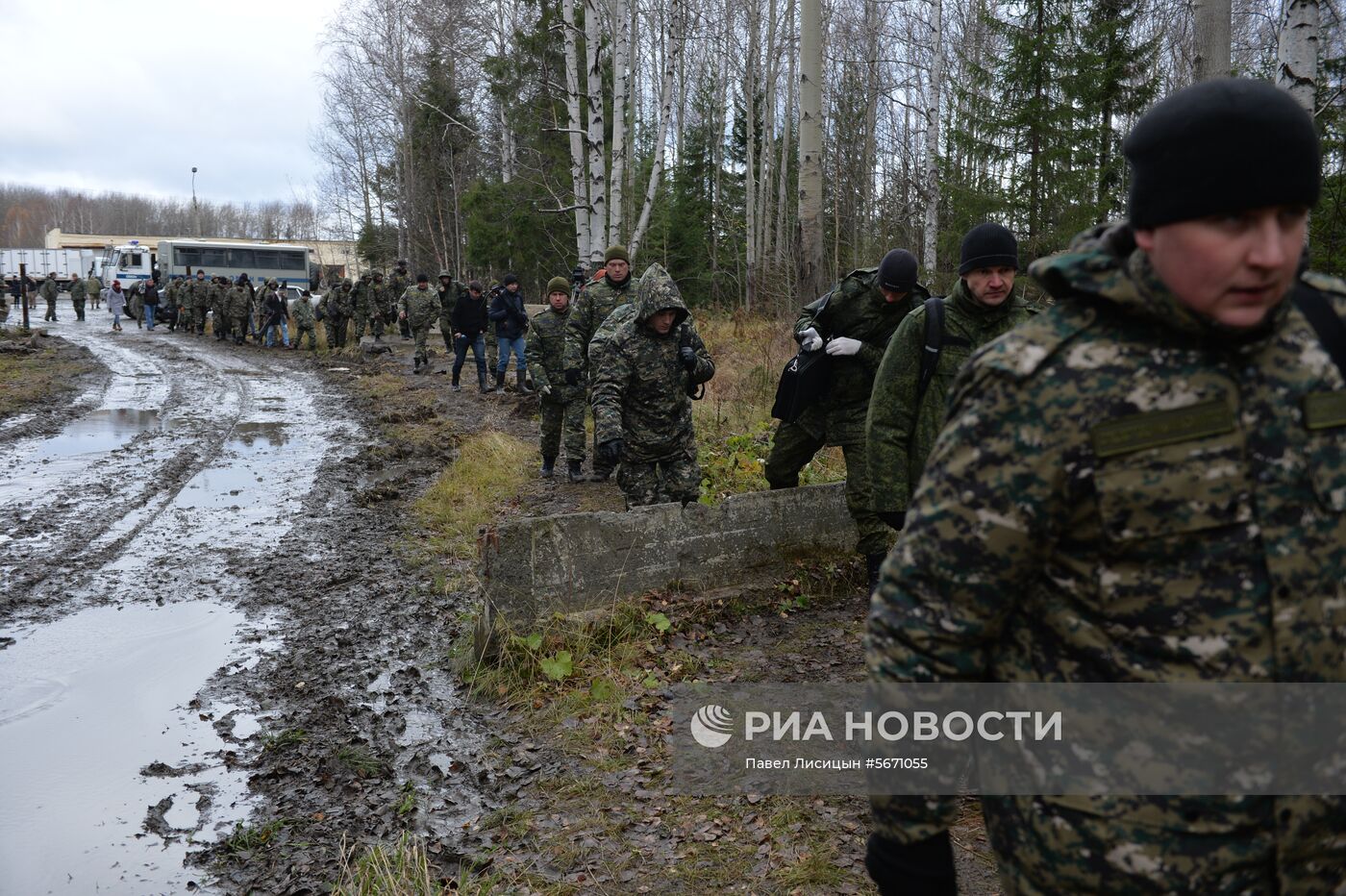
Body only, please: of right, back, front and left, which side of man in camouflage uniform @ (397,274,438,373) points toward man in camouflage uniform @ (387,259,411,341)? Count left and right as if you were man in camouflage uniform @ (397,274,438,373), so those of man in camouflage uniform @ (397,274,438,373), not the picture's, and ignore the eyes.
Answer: back

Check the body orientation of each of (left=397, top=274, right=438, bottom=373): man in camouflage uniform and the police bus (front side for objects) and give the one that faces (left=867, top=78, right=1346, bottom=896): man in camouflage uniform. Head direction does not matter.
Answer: (left=397, top=274, right=438, bottom=373): man in camouflage uniform

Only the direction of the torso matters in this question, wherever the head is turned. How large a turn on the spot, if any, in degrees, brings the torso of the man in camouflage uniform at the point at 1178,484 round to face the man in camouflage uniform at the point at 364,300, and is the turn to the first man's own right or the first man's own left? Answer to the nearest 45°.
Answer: approximately 180°

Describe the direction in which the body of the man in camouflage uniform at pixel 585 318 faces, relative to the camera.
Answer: toward the camera

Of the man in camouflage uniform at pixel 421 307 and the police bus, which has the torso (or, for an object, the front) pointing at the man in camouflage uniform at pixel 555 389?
the man in camouflage uniform at pixel 421 307

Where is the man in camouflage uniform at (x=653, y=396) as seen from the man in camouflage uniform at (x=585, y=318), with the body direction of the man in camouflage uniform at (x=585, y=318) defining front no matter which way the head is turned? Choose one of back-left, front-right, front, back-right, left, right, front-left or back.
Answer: front

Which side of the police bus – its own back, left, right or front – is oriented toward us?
left

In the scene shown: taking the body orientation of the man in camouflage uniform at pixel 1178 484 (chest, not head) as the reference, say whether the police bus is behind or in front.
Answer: behind

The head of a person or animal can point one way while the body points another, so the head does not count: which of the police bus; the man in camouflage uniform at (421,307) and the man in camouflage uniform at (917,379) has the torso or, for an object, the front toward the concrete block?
the man in camouflage uniform at (421,307)

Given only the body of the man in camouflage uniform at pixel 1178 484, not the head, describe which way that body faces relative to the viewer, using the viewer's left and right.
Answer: facing the viewer and to the right of the viewer

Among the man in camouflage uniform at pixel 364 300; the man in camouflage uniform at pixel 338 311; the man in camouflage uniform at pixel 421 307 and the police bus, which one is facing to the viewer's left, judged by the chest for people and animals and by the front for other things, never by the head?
the police bus

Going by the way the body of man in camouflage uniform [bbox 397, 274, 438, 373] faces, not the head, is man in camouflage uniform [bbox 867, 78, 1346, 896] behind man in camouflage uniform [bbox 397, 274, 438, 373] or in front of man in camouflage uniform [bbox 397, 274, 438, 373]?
in front

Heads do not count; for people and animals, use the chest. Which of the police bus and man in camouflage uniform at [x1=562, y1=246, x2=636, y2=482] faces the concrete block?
the man in camouflage uniform

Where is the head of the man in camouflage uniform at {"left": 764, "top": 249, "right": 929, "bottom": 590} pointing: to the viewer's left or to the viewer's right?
to the viewer's left
